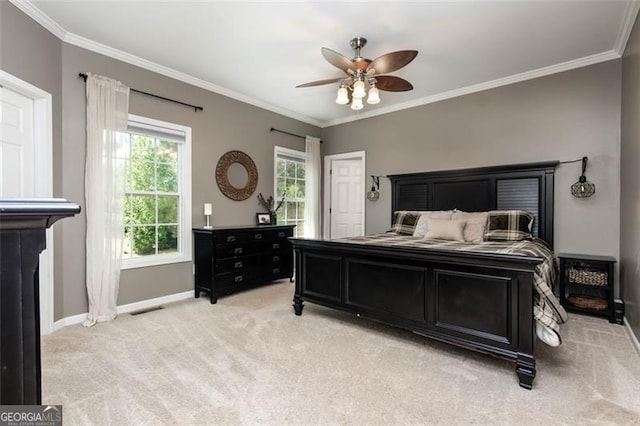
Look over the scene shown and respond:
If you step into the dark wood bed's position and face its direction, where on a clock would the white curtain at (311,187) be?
The white curtain is roughly at 3 o'clock from the dark wood bed.

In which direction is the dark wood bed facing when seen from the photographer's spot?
facing the viewer and to the left of the viewer

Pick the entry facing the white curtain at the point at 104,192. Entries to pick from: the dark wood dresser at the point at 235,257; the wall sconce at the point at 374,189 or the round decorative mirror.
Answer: the wall sconce

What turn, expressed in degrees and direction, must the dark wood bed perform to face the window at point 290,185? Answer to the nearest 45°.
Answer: approximately 90° to its right

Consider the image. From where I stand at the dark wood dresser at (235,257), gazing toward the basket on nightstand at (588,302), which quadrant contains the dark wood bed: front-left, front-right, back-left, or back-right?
front-right

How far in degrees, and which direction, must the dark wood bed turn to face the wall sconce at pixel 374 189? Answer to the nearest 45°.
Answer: approximately 90° to its right

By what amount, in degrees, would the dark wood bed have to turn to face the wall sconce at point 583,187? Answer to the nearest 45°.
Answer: approximately 180°

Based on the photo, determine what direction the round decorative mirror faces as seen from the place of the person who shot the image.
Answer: facing the viewer and to the right of the viewer

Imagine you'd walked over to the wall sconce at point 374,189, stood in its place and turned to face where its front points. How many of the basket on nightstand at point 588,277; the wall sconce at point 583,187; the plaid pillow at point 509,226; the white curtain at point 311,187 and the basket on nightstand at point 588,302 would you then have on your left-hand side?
4

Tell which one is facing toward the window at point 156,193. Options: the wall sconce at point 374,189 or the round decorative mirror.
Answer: the wall sconce

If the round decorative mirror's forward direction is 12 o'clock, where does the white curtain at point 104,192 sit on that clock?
The white curtain is roughly at 3 o'clock from the round decorative mirror.

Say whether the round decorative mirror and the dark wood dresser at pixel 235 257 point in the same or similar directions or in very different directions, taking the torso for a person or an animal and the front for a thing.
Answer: same or similar directions

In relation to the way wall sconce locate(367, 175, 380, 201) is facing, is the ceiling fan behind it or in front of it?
in front

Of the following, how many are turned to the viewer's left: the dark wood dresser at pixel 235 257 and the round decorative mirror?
0

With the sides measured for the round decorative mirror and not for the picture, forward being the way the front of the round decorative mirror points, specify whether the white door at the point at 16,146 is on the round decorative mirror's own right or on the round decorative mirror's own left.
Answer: on the round decorative mirror's own right

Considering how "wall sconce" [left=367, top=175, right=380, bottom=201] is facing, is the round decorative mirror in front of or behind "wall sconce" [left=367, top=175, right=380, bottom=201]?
in front

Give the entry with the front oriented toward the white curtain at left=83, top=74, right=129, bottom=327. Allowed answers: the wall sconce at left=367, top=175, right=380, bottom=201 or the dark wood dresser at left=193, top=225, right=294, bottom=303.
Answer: the wall sconce
